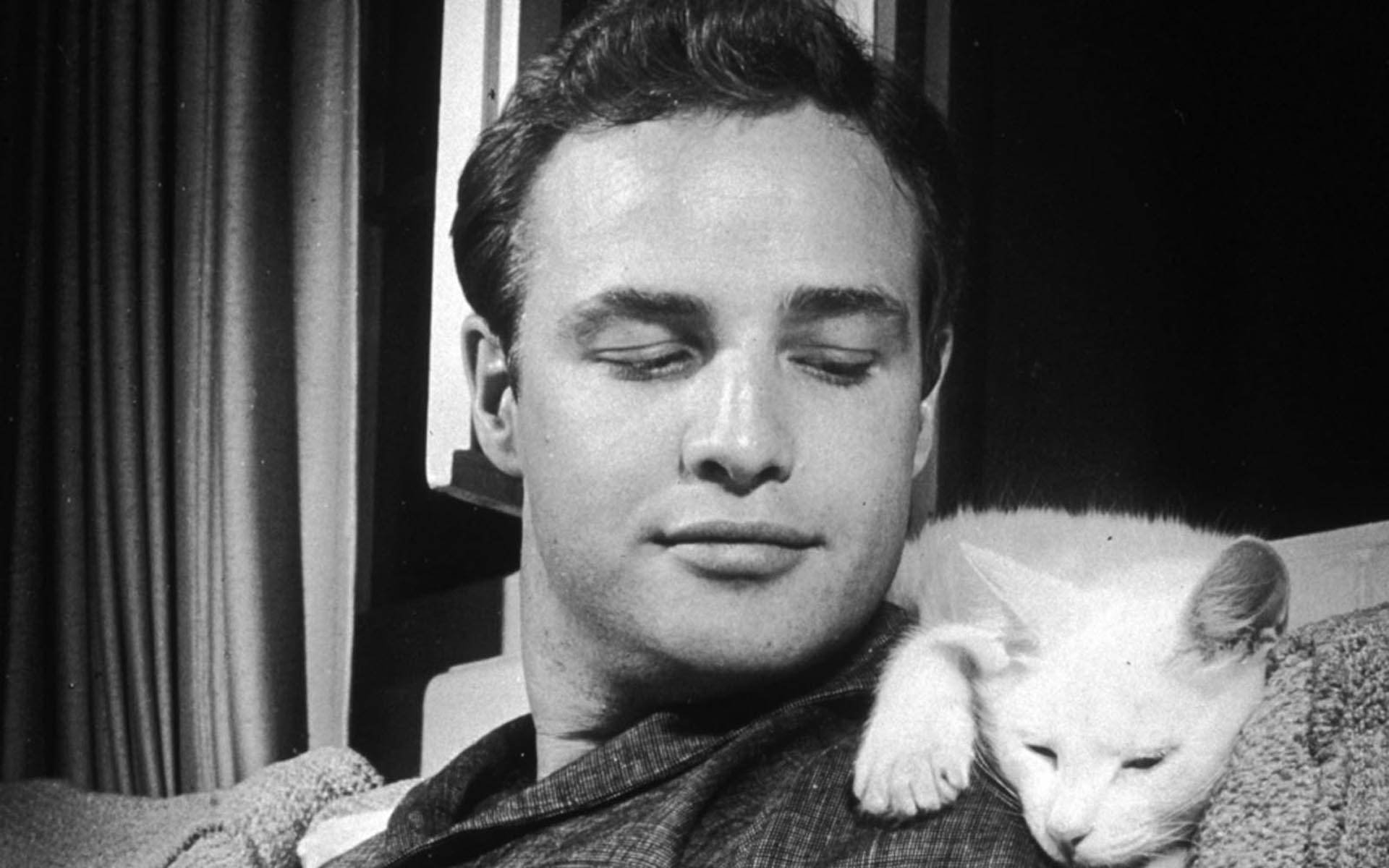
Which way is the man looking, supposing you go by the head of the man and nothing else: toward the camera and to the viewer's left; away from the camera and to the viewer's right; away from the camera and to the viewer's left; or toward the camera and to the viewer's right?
toward the camera and to the viewer's right

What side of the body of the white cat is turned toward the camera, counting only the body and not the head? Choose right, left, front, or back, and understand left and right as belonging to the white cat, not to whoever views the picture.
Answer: front
